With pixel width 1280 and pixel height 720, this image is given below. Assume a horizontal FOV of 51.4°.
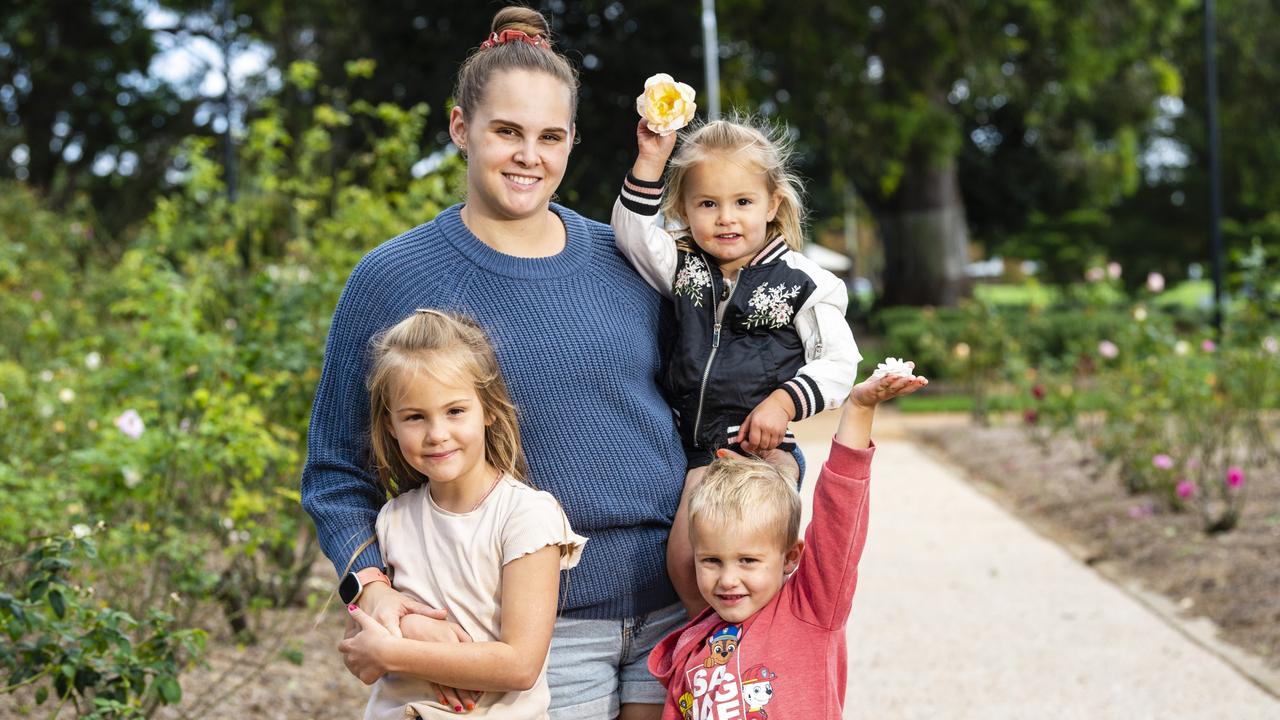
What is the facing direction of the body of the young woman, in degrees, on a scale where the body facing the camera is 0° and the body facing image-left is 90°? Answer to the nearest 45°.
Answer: approximately 0°

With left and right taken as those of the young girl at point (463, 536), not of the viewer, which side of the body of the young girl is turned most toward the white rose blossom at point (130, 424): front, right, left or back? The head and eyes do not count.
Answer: right

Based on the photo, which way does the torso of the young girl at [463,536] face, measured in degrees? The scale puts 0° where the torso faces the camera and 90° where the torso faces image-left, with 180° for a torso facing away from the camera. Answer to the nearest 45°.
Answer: approximately 45°

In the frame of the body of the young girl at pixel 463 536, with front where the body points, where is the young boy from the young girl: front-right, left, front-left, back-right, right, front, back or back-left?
back-left

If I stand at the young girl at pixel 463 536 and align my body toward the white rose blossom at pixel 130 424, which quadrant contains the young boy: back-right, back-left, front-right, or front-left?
back-right

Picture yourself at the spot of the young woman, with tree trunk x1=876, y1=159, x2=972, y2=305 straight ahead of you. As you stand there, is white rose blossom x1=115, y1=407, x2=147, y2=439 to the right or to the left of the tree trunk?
left

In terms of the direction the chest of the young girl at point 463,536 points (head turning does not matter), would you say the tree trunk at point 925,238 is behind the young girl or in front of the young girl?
behind

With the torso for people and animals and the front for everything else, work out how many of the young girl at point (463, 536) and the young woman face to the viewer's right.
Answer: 0
